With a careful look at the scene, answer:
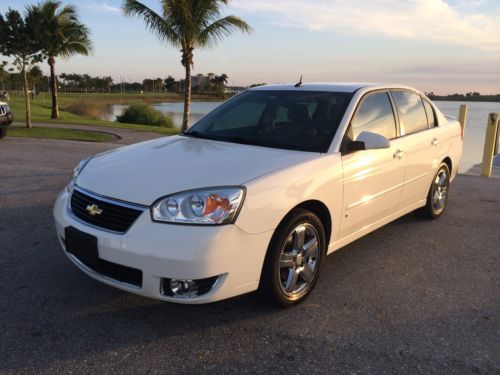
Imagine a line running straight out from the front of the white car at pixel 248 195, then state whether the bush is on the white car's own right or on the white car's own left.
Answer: on the white car's own right

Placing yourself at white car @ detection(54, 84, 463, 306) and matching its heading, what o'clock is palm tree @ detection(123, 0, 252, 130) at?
The palm tree is roughly at 4 o'clock from the white car.

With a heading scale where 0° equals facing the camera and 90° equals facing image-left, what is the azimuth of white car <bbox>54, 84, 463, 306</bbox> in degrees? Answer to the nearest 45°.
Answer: approximately 45°
